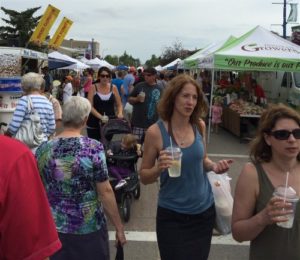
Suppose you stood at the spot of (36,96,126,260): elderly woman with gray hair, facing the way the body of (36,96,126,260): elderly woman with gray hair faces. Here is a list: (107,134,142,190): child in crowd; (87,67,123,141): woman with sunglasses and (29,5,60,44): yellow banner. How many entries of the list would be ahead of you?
3

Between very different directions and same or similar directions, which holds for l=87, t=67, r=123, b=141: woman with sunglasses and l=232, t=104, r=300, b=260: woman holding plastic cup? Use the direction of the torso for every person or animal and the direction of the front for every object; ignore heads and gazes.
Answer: same or similar directions

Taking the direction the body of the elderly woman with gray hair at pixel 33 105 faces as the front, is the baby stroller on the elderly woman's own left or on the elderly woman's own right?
on the elderly woman's own right

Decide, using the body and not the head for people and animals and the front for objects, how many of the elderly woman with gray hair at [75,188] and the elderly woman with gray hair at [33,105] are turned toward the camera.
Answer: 0

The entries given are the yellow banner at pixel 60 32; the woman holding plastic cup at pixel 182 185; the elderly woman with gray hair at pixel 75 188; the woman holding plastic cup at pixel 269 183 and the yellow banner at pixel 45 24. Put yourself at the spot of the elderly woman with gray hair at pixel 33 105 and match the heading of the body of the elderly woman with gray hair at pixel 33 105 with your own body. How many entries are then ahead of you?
2

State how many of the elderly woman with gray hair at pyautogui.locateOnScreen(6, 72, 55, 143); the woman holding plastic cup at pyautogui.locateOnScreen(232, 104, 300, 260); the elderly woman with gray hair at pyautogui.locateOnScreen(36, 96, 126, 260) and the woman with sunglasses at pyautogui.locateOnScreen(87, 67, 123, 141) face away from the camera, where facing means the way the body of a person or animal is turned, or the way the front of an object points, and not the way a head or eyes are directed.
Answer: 2

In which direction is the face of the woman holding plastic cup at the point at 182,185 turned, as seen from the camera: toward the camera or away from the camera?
toward the camera

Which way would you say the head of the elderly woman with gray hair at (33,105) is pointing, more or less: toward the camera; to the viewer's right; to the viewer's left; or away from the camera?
away from the camera

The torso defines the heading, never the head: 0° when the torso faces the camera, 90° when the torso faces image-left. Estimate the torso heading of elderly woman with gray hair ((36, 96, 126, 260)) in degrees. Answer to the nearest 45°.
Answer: approximately 180°

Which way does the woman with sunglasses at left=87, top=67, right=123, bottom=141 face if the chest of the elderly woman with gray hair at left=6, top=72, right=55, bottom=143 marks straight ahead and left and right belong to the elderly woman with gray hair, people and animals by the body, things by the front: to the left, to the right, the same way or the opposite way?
the opposite way

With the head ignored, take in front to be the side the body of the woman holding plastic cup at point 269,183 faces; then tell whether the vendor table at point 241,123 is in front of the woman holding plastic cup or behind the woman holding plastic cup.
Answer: behind

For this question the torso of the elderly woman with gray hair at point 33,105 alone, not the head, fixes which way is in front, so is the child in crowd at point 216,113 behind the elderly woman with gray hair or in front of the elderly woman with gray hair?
in front

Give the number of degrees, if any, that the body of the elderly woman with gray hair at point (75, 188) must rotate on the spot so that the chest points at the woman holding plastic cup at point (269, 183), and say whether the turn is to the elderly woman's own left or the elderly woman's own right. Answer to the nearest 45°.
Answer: approximately 135° to the elderly woman's own right

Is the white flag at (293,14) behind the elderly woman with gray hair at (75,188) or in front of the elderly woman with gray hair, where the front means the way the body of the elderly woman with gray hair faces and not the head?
in front

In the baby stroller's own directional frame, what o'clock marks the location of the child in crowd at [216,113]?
The child in crowd is roughly at 8 o'clock from the baby stroller.

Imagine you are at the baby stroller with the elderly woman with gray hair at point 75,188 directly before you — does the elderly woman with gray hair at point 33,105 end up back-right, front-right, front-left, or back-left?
front-right

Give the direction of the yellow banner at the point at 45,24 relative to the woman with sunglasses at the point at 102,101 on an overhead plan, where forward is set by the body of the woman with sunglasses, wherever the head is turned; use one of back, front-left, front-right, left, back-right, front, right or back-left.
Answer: back

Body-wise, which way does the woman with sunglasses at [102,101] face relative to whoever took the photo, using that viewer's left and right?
facing the viewer

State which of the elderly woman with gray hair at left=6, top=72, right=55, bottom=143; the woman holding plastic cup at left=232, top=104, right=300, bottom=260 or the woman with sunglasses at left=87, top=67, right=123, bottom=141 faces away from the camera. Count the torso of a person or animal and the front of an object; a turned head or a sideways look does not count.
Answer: the elderly woman with gray hair

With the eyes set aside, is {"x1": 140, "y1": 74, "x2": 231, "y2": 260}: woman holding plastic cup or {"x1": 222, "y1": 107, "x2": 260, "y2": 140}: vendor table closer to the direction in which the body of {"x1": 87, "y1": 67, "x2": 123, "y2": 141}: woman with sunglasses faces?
the woman holding plastic cup

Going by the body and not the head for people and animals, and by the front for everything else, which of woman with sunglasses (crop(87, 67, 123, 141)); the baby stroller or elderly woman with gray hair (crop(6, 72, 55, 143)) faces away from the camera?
the elderly woman with gray hair
